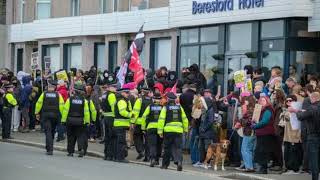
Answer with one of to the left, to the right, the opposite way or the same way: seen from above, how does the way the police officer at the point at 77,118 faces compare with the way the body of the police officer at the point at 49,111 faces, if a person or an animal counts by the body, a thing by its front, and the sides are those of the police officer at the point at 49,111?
the same way

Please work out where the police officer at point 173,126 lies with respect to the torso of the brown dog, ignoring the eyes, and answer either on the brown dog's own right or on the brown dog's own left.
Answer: on the brown dog's own right

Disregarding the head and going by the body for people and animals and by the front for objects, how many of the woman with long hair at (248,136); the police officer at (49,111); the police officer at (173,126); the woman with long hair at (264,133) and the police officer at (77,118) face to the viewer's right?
0

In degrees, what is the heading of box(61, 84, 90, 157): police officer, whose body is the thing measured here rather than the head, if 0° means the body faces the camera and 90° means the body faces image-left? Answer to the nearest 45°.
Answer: approximately 180°

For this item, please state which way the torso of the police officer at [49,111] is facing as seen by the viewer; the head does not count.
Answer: away from the camera

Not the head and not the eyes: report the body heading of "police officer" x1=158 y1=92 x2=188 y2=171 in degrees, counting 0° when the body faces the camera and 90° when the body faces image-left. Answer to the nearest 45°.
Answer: approximately 180°

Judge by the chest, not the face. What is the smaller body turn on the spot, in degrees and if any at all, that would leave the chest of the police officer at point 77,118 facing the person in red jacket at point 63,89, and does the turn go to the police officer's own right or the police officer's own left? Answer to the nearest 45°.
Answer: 0° — they already face them

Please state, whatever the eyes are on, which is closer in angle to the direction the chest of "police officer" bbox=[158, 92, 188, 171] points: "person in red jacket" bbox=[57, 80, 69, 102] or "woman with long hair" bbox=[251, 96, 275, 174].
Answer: the person in red jacket

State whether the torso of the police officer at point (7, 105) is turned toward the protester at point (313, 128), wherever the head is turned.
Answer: no

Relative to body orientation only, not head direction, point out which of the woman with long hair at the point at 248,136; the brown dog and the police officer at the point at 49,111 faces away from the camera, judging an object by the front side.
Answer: the police officer
